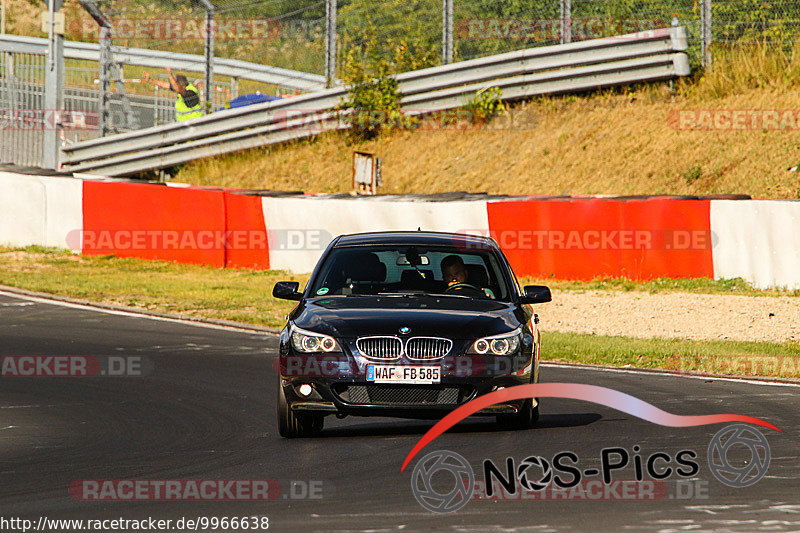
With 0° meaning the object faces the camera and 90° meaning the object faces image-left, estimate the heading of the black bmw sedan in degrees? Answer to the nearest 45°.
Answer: approximately 0°

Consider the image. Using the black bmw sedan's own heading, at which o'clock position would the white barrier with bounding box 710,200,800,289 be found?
The white barrier is roughly at 7 o'clock from the black bmw sedan.

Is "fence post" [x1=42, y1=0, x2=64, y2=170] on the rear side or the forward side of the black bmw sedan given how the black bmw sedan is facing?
on the rear side

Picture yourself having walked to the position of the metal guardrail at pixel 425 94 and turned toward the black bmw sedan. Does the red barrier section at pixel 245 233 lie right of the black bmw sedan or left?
right

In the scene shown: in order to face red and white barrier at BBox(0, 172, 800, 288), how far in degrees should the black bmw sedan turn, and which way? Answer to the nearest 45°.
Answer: approximately 180°

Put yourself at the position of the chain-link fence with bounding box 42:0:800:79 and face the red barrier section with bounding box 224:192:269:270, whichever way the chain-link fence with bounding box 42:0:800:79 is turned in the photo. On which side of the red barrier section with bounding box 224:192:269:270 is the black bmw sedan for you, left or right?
left
